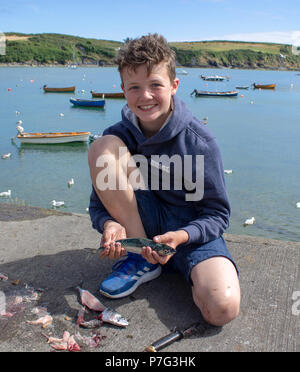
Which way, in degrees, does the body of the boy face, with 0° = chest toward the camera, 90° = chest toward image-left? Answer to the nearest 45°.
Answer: approximately 0°

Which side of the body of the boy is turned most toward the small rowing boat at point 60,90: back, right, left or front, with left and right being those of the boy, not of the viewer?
back

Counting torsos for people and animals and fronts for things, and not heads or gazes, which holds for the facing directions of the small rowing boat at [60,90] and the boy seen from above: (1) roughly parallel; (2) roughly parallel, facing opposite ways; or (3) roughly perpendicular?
roughly perpendicular

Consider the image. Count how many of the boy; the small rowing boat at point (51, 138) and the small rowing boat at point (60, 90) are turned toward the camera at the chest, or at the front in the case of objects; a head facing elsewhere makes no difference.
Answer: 1

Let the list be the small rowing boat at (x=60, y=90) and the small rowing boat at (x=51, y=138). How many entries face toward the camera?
0
